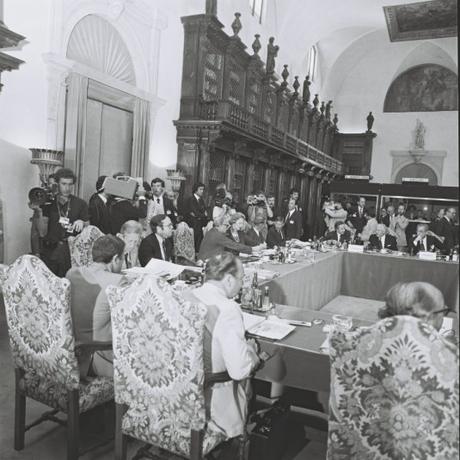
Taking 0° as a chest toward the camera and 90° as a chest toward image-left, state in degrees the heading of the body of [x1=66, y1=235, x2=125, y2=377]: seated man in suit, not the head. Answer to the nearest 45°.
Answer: approximately 225°

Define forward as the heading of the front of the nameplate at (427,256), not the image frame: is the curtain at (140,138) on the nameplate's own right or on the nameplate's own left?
on the nameplate's own right

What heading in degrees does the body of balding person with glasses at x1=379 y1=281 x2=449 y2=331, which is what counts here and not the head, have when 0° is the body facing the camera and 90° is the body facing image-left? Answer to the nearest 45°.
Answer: approximately 225°

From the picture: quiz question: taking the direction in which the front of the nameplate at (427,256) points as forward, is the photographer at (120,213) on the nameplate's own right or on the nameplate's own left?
on the nameplate's own right

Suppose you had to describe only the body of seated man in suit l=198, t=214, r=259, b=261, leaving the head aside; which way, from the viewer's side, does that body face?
to the viewer's right

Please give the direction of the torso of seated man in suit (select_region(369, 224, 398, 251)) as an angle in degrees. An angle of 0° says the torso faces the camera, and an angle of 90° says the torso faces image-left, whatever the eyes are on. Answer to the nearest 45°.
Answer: approximately 0°

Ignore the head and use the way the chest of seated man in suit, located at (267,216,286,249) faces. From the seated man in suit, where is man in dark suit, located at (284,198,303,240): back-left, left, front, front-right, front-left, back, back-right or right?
back-left

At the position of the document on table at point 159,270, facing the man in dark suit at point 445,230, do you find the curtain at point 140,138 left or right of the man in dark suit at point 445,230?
left

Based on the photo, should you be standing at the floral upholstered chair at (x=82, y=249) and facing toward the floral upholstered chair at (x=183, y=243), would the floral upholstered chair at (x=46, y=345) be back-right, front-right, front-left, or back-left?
back-right

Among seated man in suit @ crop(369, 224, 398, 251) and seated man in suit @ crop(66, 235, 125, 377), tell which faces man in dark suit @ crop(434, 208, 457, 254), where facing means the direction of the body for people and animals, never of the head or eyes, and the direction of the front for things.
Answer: seated man in suit @ crop(66, 235, 125, 377)
